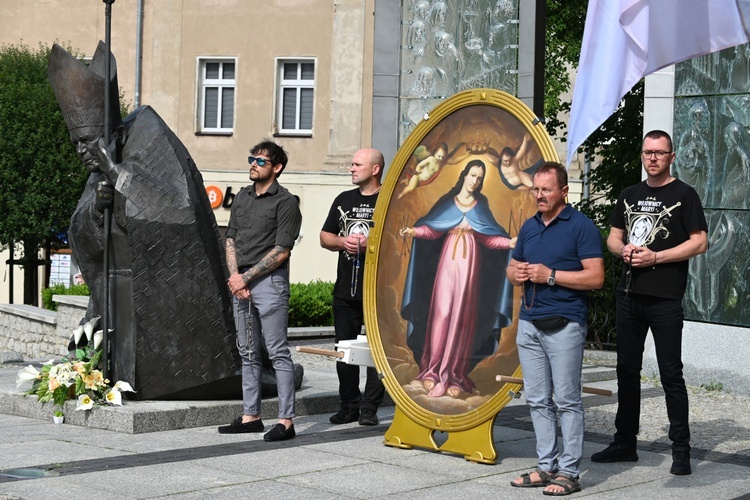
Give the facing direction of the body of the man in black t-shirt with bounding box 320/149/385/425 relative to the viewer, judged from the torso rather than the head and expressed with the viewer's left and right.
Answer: facing the viewer and to the left of the viewer

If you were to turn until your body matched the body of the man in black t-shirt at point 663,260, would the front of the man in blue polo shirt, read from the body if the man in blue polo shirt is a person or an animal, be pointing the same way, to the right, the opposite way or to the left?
the same way

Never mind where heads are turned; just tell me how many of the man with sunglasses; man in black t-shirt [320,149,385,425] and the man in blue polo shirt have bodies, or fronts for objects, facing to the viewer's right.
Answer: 0

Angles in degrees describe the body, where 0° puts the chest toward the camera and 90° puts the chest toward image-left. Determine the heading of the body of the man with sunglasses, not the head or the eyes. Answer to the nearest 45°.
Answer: approximately 45°

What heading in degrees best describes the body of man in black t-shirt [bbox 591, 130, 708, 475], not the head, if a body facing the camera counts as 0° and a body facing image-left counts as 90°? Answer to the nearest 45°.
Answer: approximately 45°

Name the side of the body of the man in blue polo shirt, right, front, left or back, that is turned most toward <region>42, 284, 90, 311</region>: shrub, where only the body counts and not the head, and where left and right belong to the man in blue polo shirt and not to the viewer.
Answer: right

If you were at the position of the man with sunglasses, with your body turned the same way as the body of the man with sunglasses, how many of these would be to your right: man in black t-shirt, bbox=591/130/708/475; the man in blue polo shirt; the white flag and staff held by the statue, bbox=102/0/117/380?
1

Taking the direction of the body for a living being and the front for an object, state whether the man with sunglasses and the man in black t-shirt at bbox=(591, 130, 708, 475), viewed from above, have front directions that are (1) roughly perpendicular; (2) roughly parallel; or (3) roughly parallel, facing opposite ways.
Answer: roughly parallel

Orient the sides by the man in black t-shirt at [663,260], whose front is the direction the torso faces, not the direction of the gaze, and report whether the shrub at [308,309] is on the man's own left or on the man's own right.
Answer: on the man's own right

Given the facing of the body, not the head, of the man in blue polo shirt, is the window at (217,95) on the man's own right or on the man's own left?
on the man's own right

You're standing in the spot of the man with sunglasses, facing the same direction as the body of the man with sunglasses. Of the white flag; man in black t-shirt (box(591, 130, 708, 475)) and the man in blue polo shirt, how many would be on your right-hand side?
0

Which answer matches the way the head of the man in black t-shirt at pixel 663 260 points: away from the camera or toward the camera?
toward the camera

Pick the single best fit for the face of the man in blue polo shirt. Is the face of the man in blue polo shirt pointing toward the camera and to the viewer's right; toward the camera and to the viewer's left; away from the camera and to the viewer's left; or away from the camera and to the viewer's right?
toward the camera and to the viewer's left

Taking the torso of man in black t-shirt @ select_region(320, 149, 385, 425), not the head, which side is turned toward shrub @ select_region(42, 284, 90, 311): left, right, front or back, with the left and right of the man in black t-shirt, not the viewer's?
right
